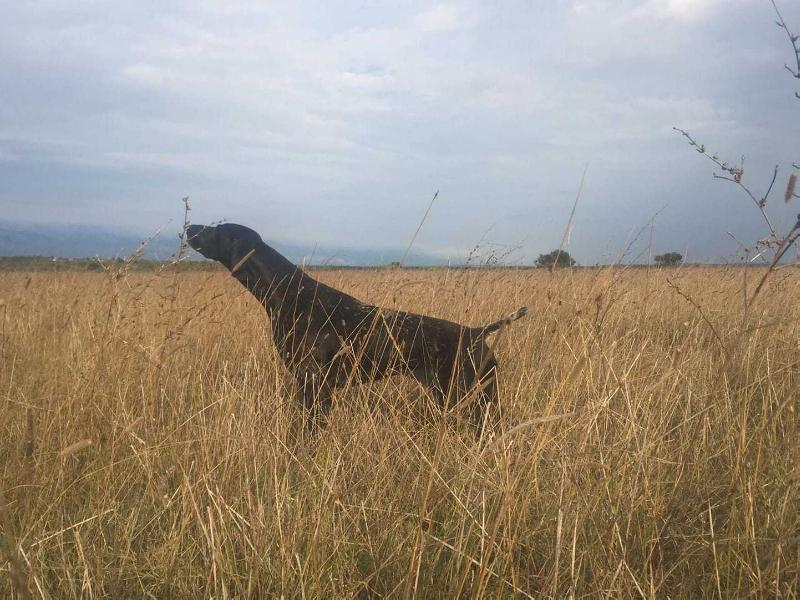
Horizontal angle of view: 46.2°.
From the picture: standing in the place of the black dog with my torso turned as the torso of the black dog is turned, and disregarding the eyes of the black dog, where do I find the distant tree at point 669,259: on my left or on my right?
on my right

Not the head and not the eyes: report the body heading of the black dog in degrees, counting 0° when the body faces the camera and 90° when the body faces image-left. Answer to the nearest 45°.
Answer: approximately 90°

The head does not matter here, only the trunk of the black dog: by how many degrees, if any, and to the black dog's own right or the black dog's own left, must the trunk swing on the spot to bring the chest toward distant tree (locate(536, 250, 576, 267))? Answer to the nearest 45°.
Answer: approximately 135° to the black dog's own right
